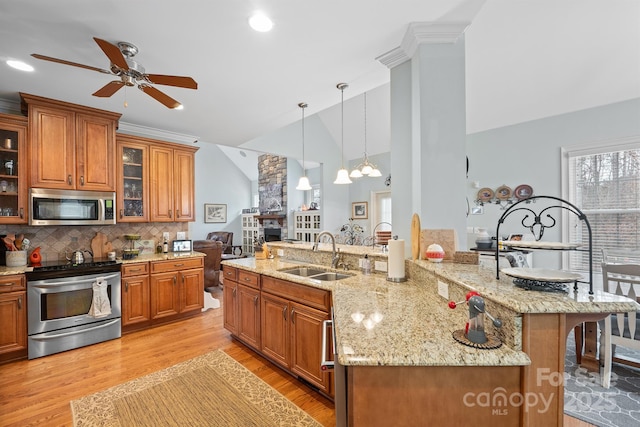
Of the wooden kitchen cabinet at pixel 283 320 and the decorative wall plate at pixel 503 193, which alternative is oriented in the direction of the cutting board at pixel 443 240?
the decorative wall plate

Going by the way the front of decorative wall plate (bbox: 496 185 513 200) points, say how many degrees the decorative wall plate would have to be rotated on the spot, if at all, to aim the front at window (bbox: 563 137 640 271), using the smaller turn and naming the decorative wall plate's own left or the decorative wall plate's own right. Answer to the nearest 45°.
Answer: approximately 90° to the decorative wall plate's own left

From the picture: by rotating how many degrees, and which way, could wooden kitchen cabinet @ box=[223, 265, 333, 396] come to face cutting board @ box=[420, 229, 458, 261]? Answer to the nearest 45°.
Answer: approximately 90° to its left

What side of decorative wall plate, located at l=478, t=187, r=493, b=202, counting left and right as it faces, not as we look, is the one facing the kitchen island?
front

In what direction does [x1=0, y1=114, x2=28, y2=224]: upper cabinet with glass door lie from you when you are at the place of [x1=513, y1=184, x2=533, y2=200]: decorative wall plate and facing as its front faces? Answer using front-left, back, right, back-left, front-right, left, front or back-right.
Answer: front-right

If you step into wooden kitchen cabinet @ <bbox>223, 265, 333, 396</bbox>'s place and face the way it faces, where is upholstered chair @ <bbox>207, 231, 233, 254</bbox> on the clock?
The upholstered chair is roughly at 4 o'clock from the wooden kitchen cabinet.

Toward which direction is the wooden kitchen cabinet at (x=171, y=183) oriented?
toward the camera

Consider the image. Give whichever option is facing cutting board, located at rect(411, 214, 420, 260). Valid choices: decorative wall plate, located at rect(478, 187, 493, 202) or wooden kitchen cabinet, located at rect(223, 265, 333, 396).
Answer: the decorative wall plate

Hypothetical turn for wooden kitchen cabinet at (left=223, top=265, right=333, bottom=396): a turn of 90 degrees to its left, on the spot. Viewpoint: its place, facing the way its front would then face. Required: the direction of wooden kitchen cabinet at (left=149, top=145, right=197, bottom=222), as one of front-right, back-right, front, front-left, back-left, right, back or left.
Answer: back

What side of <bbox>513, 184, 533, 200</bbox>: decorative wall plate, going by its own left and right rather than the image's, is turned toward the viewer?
front

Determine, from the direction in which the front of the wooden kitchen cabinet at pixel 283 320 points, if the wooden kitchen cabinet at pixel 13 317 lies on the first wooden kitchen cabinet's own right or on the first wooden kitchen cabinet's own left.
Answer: on the first wooden kitchen cabinet's own right

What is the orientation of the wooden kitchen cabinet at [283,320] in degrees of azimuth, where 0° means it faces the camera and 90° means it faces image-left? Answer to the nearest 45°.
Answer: approximately 45°
